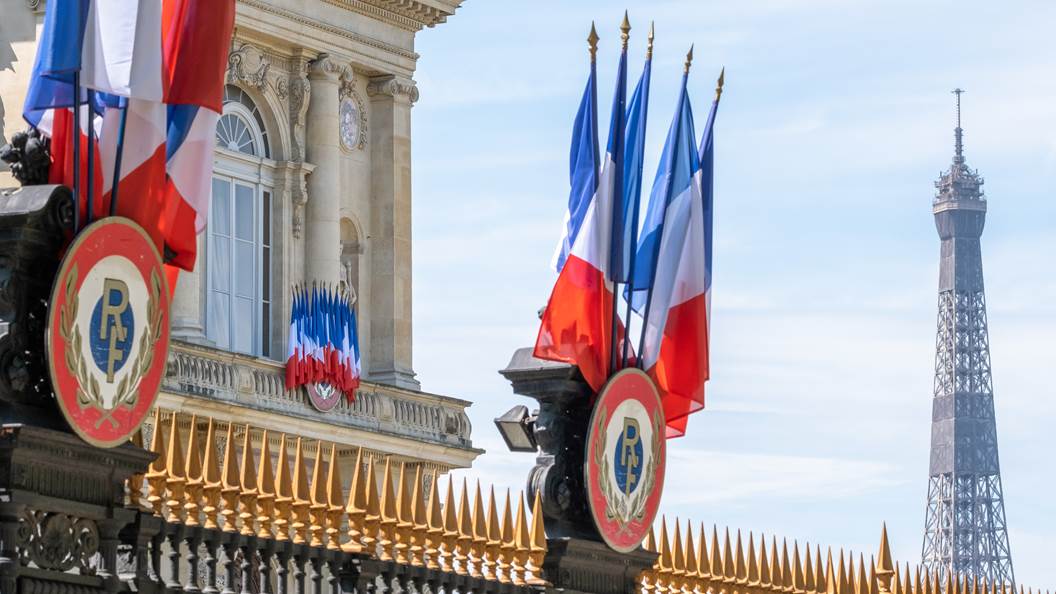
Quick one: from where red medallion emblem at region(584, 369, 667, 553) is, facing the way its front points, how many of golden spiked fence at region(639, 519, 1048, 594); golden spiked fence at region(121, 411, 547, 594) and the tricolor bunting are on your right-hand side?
1

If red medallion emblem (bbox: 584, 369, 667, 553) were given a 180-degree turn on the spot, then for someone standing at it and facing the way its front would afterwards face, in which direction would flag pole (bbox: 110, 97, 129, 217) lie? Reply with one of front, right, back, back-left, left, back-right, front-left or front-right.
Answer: left

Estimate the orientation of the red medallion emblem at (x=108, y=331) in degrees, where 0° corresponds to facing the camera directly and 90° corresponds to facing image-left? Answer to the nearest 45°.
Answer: approximately 315°

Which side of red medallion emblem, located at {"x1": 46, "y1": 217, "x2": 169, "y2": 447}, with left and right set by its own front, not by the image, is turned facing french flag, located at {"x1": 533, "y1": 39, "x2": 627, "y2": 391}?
left

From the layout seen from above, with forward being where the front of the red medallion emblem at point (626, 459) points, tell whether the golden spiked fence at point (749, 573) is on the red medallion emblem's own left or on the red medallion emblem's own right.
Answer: on the red medallion emblem's own left

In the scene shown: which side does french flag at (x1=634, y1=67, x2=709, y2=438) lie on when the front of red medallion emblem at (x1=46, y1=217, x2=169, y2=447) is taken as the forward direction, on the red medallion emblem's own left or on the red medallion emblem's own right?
on the red medallion emblem's own left

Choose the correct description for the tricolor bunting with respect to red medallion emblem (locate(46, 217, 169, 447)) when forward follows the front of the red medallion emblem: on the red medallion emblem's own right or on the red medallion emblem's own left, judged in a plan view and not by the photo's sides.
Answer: on the red medallion emblem's own left

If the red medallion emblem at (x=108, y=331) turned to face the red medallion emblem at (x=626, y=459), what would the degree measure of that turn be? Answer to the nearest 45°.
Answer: approximately 90° to its left

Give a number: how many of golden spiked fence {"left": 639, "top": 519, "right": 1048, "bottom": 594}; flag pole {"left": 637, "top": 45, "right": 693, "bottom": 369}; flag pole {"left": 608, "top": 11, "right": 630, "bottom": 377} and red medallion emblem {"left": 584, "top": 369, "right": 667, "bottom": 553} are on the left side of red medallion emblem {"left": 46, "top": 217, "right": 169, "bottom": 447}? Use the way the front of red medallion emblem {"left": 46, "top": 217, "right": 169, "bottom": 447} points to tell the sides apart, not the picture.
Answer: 4

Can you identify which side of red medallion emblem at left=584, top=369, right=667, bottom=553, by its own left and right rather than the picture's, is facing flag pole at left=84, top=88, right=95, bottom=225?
right
